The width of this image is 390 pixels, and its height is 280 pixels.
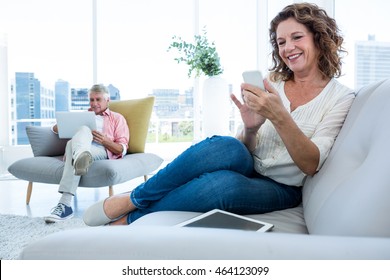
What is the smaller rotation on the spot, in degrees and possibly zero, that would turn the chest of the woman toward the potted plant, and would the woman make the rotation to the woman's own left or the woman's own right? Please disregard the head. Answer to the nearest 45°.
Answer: approximately 135° to the woman's own right

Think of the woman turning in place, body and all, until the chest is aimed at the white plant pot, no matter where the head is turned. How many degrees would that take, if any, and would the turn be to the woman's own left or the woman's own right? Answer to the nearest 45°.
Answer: approximately 135° to the woman's own right

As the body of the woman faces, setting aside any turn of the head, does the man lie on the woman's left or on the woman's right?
on the woman's right

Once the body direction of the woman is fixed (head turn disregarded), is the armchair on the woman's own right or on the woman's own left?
on the woman's own right

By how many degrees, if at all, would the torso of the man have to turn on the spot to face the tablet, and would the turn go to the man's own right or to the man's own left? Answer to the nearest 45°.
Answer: approximately 45° to the man's own left

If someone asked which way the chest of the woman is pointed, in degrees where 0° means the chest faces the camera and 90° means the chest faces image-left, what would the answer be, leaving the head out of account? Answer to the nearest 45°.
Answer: approximately 45°

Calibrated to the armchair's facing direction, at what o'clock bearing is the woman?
The woman is roughly at 10 o'clock from the armchair.

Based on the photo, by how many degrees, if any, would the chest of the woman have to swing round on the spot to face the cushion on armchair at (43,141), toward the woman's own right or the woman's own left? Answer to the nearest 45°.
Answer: approximately 90° to the woman's own right
